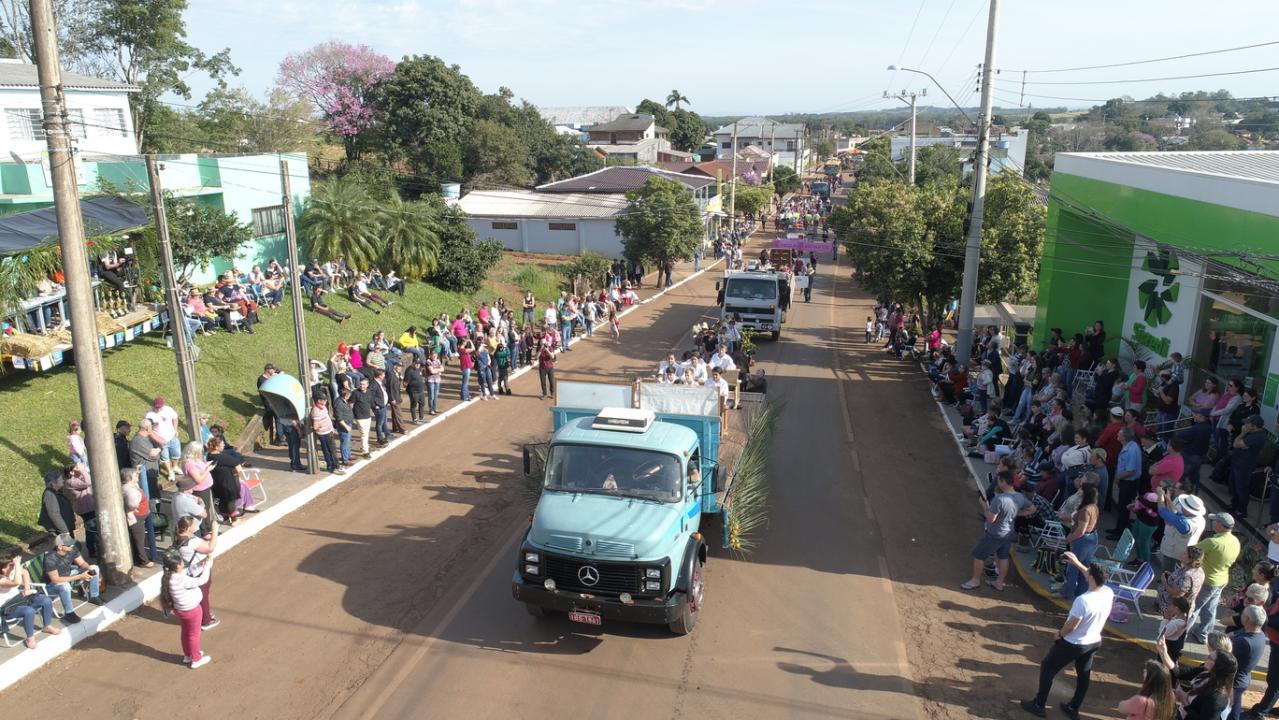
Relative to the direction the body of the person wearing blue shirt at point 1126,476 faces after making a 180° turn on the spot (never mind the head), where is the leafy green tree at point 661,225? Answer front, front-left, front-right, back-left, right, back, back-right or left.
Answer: back-left

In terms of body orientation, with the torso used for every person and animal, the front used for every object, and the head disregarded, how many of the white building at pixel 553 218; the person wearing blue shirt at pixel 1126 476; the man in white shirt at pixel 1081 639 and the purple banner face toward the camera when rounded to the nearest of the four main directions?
1

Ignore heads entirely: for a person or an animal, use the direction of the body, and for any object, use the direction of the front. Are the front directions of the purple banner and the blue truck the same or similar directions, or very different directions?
same or similar directions

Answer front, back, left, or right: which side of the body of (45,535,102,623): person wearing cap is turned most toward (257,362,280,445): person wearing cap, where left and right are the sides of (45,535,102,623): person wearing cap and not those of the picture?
left

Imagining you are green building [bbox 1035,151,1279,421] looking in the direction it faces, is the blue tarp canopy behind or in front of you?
in front

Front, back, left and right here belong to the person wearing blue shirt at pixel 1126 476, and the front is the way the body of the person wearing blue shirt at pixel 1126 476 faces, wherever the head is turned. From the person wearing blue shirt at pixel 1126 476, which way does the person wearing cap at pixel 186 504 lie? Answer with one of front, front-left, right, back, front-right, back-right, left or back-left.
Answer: front-left

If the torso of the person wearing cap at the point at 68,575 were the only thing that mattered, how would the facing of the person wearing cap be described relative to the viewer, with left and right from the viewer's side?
facing the viewer and to the right of the viewer

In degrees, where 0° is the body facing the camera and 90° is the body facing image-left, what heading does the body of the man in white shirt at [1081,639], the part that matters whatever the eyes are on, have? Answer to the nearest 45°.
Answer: approximately 135°

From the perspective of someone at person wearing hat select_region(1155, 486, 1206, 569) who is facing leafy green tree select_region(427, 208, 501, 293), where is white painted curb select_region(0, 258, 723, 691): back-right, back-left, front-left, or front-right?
front-left

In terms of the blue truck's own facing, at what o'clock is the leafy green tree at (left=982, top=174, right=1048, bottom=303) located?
The leafy green tree is roughly at 7 o'clock from the blue truck.

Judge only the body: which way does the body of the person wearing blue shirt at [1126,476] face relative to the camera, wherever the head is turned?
to the viewer's left

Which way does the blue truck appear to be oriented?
toward the camera

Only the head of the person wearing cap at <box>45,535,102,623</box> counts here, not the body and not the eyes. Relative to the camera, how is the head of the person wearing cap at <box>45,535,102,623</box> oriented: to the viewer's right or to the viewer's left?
to the viewer's right

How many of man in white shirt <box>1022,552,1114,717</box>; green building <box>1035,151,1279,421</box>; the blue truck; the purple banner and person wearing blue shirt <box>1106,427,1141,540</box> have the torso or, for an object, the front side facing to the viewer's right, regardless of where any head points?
0

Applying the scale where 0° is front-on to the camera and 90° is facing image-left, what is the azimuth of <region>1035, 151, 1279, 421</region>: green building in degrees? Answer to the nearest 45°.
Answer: approximately 45°
